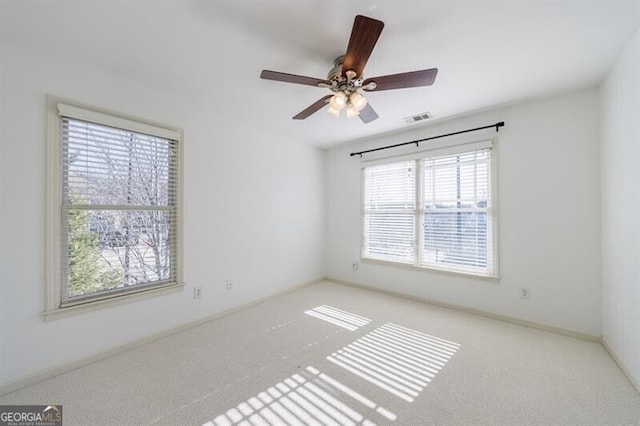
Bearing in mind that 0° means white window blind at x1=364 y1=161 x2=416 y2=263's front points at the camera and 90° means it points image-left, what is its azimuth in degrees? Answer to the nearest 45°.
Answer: approximately 45°

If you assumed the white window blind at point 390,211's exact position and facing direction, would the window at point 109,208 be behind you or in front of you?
in front

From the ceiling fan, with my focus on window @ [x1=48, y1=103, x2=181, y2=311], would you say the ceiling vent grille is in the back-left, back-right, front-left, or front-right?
back-right

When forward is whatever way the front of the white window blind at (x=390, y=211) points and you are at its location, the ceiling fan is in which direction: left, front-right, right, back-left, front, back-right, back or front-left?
front-left
